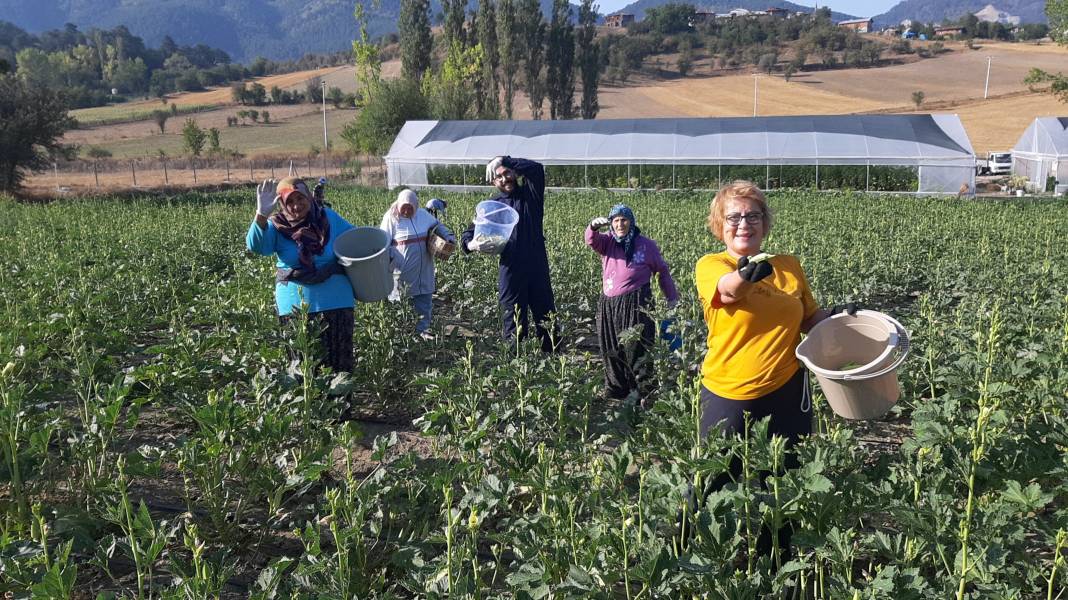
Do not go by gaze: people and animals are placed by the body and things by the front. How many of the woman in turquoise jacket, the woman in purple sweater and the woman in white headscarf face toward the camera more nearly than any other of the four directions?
3

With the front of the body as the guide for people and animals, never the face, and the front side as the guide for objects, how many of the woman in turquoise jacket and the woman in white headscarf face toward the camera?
2

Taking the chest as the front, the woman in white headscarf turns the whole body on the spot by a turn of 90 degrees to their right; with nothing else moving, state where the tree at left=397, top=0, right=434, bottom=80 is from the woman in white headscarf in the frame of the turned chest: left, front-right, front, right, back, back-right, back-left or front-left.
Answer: right

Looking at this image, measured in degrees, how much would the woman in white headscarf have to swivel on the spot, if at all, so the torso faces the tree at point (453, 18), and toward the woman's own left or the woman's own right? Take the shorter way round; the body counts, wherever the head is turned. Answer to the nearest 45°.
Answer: approximately 180°

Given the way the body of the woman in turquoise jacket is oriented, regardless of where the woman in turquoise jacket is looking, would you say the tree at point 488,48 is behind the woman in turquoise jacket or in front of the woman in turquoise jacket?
behind

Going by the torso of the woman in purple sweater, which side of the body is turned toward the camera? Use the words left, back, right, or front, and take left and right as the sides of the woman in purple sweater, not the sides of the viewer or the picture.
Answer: front

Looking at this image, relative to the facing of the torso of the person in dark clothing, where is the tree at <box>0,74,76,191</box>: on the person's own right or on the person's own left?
on the person's own right

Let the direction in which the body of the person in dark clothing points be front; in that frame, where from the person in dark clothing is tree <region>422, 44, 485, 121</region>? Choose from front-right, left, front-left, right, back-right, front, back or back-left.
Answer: back-right

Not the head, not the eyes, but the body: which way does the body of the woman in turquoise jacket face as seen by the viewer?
toward the camera

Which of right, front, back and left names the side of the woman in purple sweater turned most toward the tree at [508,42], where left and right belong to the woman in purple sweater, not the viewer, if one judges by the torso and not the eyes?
back

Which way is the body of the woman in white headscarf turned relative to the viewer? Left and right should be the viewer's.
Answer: facing the viewer
